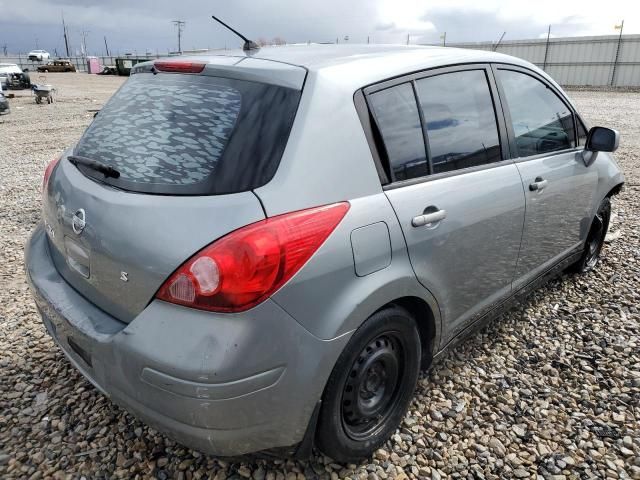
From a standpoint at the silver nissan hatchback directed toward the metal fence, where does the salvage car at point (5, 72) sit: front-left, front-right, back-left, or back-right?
front-left

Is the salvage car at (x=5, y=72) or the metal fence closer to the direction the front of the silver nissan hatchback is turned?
the metal fence

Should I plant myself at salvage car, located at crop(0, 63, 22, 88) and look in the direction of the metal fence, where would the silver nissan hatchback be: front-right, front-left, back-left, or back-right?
front-right

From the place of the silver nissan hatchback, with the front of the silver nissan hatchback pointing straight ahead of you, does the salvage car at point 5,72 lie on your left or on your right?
on your left

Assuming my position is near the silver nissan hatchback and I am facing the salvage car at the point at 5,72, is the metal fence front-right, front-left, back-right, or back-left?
front-right

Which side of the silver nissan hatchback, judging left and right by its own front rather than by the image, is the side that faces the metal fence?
front

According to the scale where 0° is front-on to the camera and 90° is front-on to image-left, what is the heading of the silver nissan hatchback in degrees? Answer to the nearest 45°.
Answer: approximately 225°
